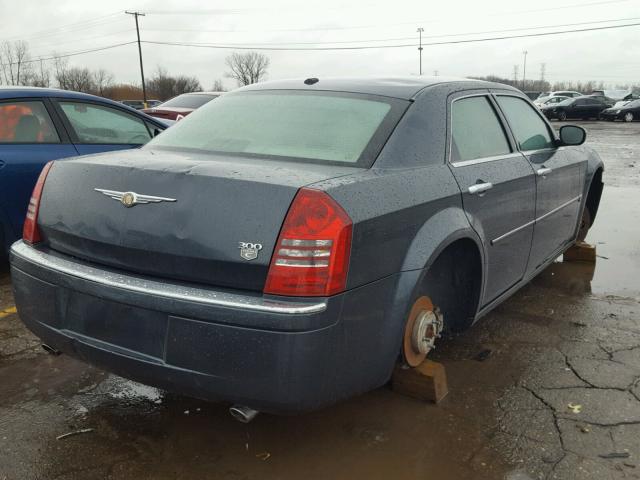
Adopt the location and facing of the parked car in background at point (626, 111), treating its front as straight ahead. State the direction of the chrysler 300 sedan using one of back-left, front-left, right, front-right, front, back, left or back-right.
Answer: front-left

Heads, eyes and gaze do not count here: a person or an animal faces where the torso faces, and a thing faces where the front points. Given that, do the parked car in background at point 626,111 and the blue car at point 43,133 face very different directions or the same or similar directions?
very different directions

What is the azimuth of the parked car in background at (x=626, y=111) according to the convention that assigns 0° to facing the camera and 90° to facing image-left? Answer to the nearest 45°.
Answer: approximately 45°

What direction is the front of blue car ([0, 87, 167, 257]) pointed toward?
to the viewer's right

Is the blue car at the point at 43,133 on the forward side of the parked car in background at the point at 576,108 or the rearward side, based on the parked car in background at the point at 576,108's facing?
on the forward side

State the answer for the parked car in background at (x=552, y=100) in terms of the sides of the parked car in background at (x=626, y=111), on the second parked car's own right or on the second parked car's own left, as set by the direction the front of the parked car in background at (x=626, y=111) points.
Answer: on the second parked car's own right

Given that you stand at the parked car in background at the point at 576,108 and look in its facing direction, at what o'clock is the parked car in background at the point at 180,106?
the parked car in background at the point at 180,106 is roughly at 11 o'clock from the parked car in background at the point at 576,108.

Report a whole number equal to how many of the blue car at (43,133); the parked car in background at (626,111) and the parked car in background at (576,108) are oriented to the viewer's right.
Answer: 1

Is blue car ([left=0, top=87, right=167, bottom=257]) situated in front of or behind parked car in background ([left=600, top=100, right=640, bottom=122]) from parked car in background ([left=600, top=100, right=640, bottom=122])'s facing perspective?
in front
